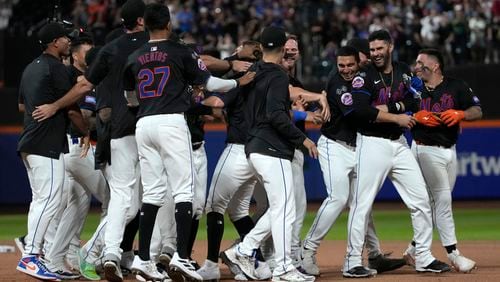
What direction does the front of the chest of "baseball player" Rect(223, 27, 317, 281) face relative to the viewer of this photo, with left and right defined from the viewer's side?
facing away from the viewer and to the right of the viewer

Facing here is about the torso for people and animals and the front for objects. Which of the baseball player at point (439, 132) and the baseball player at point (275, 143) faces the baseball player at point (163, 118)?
the baseball player at point (439, 132)

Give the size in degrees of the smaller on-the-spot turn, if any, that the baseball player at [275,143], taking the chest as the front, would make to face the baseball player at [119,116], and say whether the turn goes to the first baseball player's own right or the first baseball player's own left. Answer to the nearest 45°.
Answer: approximately 135° to the first baseball player's own left

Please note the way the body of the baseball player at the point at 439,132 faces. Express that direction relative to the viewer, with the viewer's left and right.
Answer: facing the viewer and to the left of the viewer

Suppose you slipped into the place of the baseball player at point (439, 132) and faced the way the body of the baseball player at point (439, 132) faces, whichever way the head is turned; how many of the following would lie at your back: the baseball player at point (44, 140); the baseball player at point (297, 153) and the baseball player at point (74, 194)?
0

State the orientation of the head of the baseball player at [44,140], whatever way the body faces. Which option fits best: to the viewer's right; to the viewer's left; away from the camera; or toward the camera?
to the viewer's right

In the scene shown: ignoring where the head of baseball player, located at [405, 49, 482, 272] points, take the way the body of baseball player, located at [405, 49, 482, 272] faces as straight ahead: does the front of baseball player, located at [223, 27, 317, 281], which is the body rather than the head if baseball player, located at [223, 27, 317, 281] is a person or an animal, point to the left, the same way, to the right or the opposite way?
the opposite way

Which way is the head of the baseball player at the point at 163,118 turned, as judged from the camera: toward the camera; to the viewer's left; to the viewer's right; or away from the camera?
away from the camera

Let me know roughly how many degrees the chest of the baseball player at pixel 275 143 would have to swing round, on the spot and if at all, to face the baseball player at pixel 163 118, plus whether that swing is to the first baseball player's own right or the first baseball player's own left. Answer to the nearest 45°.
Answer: approximately 135° to the first baseball player's own left

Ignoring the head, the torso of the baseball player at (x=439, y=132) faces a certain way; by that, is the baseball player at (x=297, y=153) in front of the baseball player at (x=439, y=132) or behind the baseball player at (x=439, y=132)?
in front
